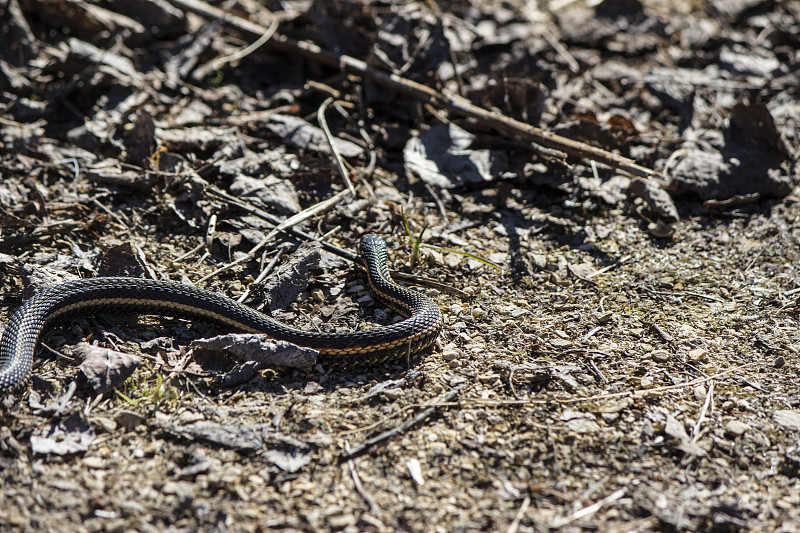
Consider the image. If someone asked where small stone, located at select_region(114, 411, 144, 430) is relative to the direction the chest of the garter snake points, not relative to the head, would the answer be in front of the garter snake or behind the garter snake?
behind

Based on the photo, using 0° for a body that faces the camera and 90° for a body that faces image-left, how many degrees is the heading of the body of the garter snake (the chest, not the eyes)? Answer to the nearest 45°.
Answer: approximately 180°

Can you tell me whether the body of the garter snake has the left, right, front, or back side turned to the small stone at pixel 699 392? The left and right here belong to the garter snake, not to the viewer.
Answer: right

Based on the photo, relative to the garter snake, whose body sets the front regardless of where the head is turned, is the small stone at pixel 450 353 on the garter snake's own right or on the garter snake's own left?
on the garter snake's own right

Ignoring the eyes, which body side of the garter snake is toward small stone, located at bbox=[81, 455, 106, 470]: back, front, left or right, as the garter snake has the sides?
back

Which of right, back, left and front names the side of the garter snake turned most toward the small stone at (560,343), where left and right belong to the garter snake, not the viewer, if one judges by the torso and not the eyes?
right

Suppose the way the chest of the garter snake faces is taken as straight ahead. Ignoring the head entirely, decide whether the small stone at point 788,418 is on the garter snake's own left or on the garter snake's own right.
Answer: on the garter snake's own right

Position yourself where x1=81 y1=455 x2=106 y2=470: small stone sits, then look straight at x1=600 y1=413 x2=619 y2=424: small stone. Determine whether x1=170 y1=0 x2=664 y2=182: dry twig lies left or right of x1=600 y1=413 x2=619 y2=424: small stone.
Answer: left

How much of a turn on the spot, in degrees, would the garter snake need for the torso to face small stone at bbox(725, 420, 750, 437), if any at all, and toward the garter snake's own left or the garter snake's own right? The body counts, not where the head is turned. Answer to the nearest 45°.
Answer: approximately 135° to the garter snake's own right
